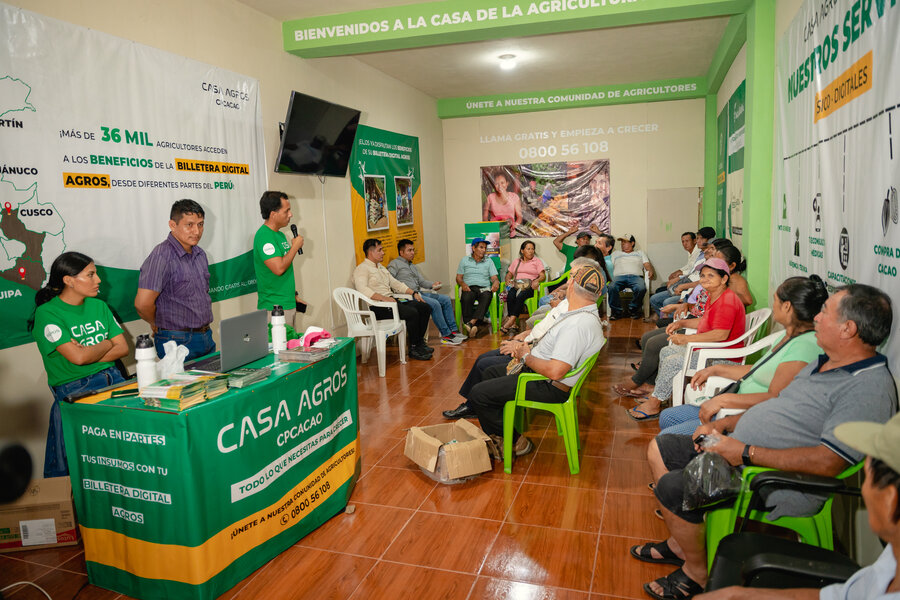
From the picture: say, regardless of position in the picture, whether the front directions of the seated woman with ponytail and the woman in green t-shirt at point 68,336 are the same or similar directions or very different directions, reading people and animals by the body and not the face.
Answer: very different directions

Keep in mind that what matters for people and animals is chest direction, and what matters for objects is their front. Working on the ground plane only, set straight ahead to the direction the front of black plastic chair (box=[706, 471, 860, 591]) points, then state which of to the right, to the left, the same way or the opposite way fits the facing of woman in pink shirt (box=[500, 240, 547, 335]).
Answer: to the left

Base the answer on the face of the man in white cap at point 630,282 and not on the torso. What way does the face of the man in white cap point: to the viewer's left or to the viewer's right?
to the viewer's left

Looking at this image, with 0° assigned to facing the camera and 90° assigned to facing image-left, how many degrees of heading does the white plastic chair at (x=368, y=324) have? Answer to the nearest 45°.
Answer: approximately 315°

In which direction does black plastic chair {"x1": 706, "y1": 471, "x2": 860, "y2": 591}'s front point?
to the viewer's left

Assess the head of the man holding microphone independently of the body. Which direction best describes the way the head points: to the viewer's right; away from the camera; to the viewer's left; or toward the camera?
to the viewer's right

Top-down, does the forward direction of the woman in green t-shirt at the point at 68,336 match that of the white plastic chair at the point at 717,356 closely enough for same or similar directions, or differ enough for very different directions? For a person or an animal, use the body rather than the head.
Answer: very different directions

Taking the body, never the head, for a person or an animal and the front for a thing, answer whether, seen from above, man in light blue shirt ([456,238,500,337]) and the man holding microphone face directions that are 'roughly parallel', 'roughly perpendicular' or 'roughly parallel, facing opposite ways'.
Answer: roughly perpendicular

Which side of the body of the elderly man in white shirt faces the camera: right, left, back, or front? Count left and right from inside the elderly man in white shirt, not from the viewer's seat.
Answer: left

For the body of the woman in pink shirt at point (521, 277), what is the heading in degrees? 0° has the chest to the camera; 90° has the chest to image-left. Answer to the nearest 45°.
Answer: approximately 0°
